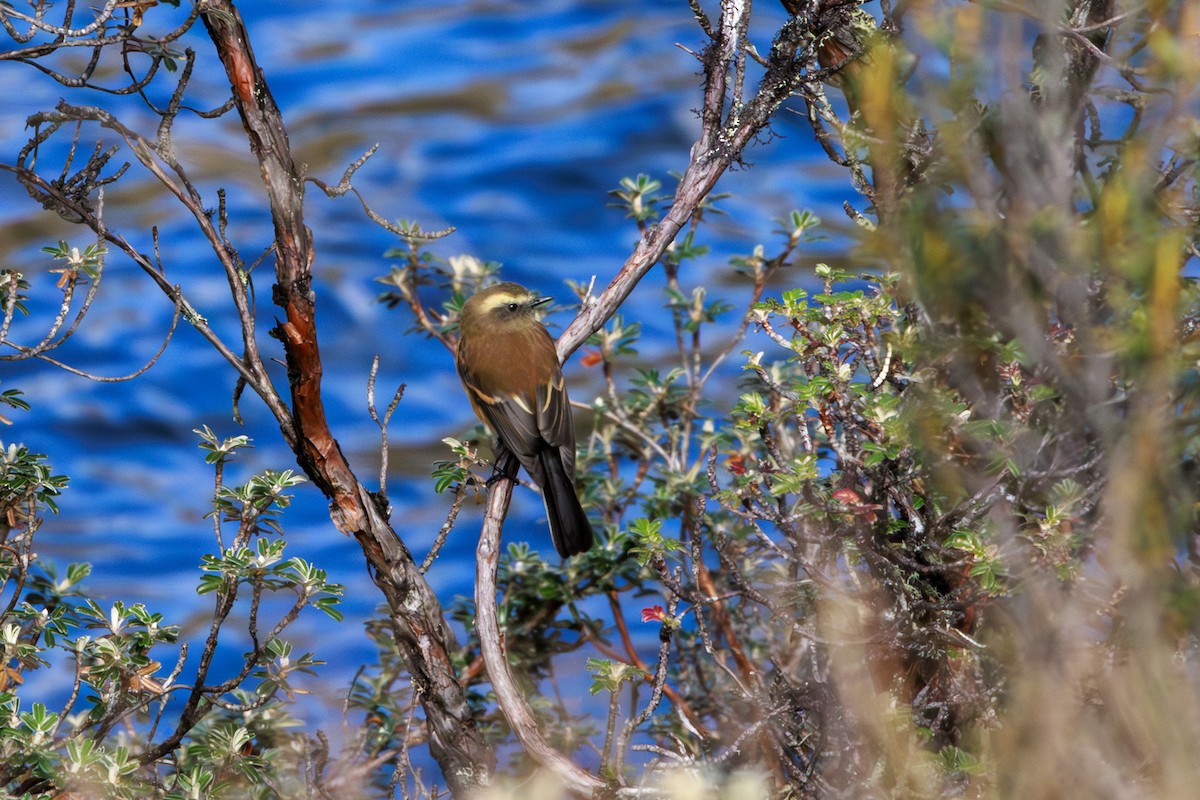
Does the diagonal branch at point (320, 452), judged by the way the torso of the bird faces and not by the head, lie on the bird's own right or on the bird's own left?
on the bird's own left

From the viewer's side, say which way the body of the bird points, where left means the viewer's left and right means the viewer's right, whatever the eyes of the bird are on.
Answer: facing away from the viewer and to the left of the viewer
